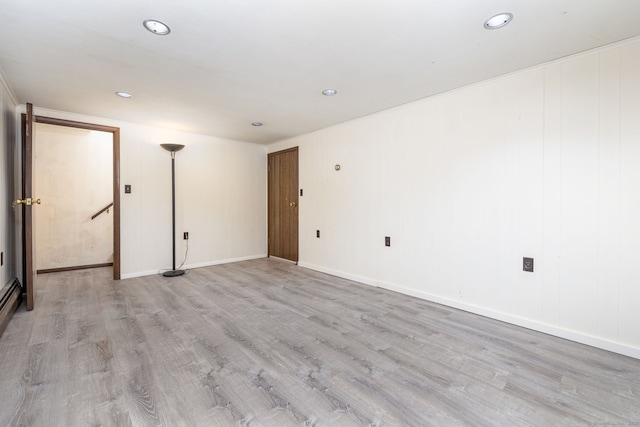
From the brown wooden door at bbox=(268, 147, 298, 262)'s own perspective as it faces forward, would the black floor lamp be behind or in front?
in front

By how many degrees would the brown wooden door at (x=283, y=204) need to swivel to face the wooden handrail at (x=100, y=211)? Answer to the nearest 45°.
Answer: approximately 45° to its right

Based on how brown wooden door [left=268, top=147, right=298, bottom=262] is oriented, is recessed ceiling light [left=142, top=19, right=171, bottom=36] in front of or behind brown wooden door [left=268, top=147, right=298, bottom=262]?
in front

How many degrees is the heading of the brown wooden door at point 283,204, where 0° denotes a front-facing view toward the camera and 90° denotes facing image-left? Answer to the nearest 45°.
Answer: approximately 45°
